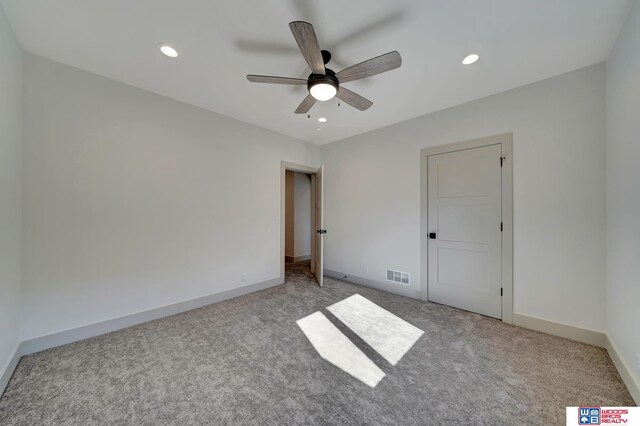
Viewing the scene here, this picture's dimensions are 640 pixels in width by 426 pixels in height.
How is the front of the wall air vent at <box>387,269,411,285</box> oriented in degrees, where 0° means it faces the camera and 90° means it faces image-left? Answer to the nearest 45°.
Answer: approximately 45°

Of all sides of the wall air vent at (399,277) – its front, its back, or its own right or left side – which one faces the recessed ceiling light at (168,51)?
front

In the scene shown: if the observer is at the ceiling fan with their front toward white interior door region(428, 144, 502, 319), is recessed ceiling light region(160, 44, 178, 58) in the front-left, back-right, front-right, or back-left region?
back-left
